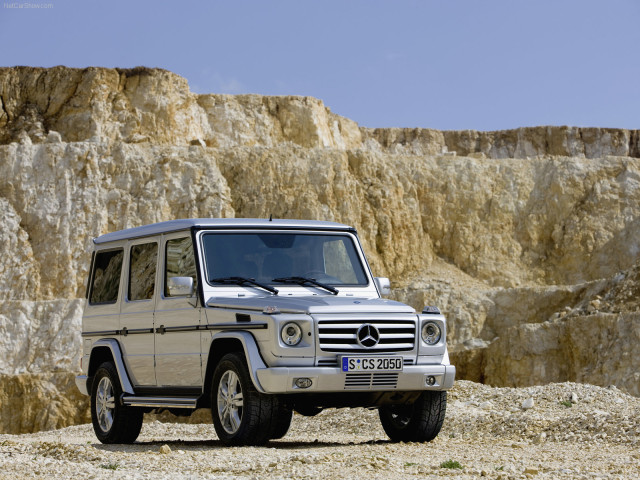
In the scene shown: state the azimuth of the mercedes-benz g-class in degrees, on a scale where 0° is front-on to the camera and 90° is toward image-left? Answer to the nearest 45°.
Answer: approximately 315°
